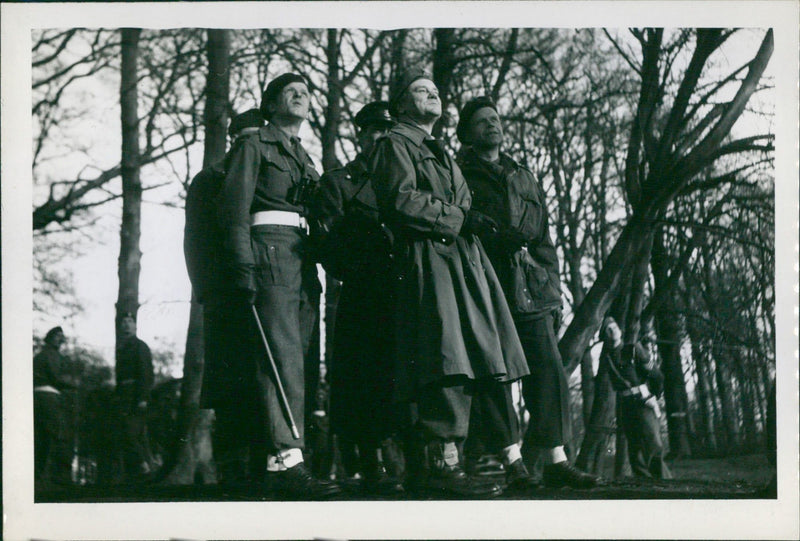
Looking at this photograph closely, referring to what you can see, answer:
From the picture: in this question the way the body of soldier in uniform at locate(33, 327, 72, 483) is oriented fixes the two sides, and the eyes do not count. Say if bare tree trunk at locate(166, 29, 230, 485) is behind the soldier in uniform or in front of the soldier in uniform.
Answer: in front

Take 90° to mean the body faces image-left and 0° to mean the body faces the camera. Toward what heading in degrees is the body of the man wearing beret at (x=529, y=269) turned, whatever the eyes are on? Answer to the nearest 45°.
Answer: approximately 315°

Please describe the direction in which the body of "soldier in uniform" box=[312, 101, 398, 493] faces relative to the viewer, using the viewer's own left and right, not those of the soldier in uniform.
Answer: facing the viewer and to the right of the viewer

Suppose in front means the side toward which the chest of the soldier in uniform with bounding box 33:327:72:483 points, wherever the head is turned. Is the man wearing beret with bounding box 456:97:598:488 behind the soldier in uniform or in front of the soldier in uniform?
in front

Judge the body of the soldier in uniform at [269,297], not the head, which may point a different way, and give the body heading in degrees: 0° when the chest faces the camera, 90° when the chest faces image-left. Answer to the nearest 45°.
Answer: approximately 315°

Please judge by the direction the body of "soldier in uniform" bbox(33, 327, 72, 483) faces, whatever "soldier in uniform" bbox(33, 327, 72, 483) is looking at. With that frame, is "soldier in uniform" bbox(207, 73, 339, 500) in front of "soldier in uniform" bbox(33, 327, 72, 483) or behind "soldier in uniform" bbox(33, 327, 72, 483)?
in front

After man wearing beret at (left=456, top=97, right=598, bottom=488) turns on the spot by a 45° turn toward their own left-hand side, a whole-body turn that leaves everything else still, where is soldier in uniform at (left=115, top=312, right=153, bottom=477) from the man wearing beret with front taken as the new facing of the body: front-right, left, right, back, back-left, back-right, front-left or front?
back

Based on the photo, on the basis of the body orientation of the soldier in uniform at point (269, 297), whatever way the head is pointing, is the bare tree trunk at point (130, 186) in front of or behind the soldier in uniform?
behind

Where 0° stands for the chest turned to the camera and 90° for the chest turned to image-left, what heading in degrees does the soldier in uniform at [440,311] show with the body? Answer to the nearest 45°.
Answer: approximately 315°
